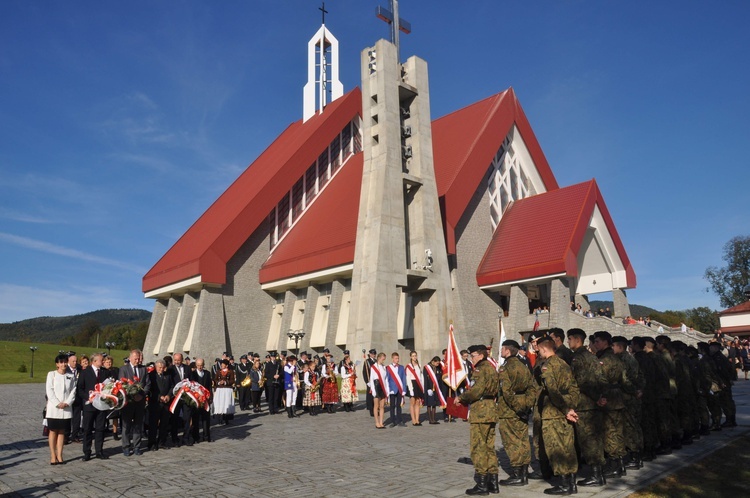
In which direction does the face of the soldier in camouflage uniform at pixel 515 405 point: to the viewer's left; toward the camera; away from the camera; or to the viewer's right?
to the viewer's left

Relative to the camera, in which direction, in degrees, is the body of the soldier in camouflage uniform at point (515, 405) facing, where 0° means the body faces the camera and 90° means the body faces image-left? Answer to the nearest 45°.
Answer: approximately 135°

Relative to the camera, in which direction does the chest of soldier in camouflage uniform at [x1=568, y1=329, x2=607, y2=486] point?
to the viewer's left

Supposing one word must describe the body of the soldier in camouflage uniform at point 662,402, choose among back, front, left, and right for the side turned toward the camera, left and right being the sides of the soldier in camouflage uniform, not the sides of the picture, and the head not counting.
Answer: left

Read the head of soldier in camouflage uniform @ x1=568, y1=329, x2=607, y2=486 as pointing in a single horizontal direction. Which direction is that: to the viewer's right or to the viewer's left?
to the viewer's left

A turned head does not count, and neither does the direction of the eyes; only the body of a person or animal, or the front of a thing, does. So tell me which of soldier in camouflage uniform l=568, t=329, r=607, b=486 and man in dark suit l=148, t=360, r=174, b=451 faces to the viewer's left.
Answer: the soldier in camouflage uniform

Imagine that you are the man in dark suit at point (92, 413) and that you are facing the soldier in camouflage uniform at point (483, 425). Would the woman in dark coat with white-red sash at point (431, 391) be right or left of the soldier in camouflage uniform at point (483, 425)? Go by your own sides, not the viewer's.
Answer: left

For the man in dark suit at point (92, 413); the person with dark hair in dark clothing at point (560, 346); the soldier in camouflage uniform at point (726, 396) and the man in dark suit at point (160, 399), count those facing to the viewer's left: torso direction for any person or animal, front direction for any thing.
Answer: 2

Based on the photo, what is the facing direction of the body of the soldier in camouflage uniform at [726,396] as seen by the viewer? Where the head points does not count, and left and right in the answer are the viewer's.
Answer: facing to the left of the viewer

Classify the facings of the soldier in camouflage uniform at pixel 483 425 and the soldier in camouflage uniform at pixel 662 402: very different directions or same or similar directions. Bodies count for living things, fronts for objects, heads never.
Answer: same or similar directions

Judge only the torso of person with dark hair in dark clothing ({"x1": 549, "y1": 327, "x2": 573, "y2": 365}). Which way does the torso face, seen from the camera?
to the viewer's left

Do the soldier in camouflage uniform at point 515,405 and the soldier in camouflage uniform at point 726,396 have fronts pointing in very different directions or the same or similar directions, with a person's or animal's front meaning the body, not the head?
same or similar directions

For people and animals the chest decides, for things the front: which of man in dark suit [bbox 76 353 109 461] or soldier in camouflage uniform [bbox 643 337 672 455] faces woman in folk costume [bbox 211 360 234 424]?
the soldier in camouflage uniform

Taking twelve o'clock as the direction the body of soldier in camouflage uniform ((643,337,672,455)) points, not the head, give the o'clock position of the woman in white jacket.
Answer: The woman in white jacket is roughly at 11 o'clock from the soldier in camouflage uniform.

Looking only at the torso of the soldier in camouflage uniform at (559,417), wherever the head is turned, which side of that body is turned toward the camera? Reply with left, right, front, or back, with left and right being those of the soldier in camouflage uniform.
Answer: left

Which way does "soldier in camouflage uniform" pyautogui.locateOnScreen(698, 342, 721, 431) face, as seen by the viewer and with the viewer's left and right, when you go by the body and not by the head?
facing to the left of the viewer

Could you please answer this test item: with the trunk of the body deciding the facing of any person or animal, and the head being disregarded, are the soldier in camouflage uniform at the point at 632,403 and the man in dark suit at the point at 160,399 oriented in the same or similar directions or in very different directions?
very different directions

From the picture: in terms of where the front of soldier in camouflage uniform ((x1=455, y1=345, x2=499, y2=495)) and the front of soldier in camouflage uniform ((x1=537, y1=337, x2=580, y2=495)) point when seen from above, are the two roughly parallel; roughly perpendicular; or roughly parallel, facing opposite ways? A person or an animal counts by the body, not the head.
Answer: roughly parallel
